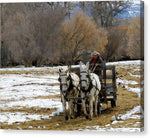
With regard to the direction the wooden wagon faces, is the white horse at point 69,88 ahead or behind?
ahead

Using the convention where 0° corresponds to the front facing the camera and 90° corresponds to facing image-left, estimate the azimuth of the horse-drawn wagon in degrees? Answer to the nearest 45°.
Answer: approximately 45°

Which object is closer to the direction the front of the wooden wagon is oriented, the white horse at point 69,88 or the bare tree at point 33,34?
the white horse
